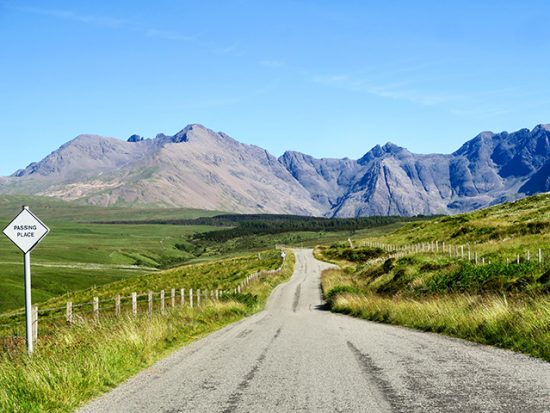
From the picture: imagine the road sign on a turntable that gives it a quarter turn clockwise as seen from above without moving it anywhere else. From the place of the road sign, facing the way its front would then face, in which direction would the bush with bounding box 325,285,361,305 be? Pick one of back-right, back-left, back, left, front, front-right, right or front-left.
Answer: back-right

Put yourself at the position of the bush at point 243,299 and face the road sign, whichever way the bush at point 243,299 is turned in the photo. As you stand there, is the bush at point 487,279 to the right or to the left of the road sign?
left

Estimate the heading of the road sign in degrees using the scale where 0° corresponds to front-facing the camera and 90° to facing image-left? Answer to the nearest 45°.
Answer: approximately 0°

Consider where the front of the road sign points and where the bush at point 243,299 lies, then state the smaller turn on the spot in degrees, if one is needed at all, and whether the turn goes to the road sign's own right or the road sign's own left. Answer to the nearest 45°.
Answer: approximately 135° to the road sign's own left

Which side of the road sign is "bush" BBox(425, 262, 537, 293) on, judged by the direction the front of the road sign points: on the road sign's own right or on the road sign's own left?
on the road sign's own left
